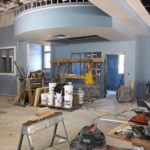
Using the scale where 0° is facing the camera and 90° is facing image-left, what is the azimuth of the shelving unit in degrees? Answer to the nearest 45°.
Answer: approximately 0°

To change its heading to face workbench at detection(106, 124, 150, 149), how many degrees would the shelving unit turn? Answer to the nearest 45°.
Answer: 0° — it already faces it

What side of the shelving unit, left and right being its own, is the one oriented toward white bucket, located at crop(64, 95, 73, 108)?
front

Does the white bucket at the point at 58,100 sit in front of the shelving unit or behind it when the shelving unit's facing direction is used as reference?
in front

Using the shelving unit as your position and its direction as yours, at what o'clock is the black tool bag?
The black tool bag is roughly at 12 o'clock from the shelving unit.

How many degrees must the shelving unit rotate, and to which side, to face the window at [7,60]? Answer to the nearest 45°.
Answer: approximately 90° to its right

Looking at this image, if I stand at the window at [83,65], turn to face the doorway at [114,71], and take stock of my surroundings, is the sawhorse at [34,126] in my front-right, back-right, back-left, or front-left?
back-right

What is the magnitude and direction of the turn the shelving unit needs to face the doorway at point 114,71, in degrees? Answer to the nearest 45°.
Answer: approximately 135° to its left

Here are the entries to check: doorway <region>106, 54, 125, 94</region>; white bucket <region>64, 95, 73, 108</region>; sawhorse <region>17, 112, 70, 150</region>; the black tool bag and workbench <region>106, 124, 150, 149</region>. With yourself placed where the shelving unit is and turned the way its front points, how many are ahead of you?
4
